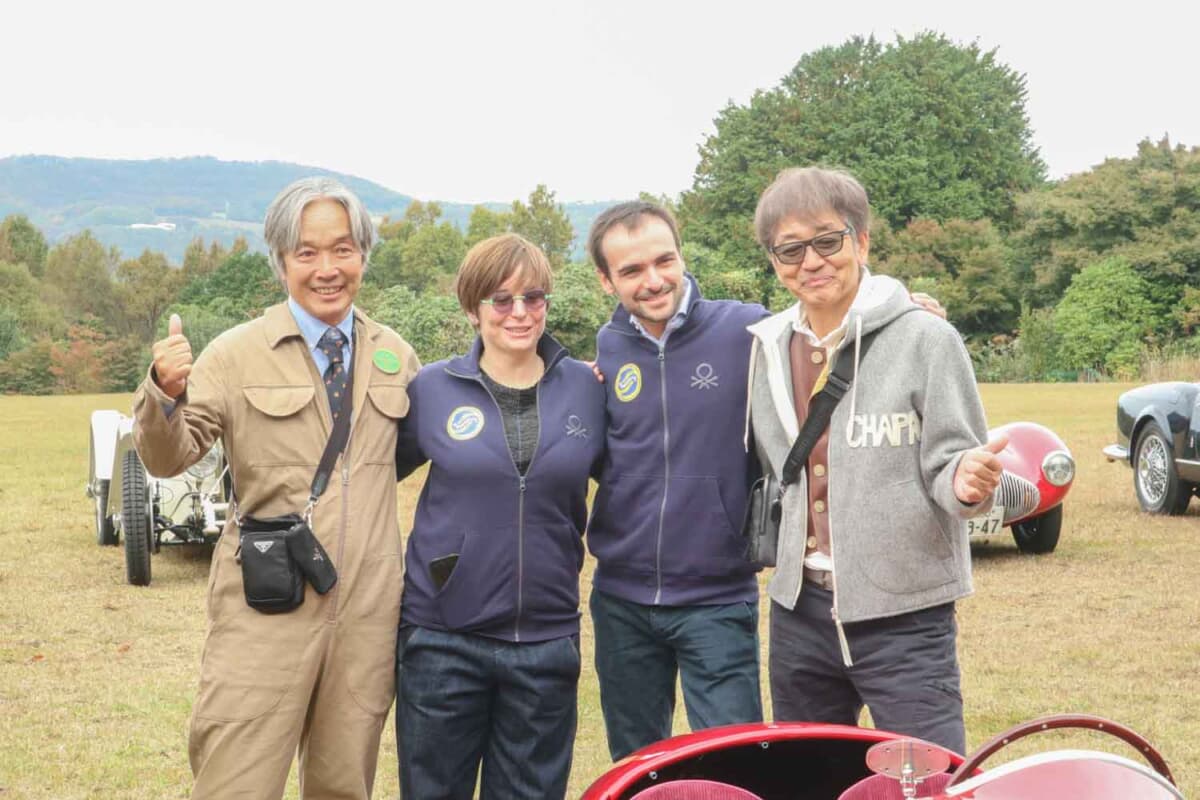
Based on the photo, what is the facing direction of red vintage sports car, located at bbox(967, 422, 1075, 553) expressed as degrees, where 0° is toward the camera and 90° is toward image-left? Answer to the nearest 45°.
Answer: approximately 0°

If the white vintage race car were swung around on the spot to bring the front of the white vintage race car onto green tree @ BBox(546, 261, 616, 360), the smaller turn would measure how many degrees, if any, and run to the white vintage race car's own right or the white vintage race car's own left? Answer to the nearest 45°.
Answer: approximately 135° to the white vintage race car's own left

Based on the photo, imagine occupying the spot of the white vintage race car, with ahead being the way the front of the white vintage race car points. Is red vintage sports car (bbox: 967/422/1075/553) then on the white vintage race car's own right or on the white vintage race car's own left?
on the white vintage race car's own left

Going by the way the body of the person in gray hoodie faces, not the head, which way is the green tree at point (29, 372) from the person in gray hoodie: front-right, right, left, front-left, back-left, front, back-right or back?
right

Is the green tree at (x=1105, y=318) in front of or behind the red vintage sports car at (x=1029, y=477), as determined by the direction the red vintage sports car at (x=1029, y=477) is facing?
behind

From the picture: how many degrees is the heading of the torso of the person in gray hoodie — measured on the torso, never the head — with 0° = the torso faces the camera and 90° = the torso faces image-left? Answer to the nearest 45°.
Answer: approximately 45°

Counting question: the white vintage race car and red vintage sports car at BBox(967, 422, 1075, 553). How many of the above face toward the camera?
2

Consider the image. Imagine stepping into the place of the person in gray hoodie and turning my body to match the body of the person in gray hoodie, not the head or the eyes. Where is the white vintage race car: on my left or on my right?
on my right

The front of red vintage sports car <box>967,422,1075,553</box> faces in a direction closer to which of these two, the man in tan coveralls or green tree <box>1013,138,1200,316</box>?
the man in tan coveralls

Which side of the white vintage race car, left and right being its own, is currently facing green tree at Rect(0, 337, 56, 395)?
back

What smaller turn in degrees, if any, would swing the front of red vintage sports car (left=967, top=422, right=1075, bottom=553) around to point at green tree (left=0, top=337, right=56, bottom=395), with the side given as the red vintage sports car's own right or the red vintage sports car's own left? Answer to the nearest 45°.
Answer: approximately 135° to the red vintage sports car's own right
